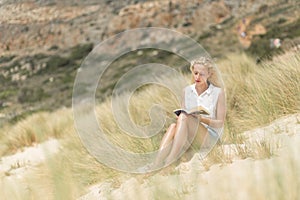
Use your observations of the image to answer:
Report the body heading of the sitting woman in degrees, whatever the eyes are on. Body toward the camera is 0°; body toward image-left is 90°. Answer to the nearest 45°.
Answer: approximately 45°

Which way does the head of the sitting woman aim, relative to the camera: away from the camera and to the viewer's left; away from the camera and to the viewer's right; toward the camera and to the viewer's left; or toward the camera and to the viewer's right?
toward the camera and to the viewer's left
